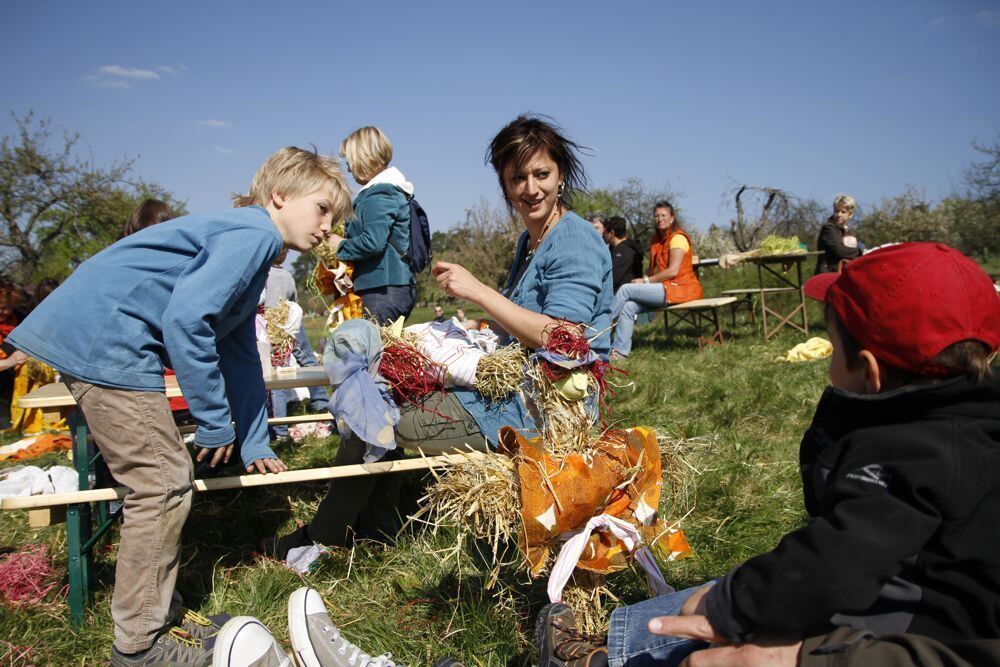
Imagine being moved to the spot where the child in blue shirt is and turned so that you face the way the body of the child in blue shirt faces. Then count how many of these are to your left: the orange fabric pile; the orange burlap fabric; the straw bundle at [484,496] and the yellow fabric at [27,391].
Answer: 2

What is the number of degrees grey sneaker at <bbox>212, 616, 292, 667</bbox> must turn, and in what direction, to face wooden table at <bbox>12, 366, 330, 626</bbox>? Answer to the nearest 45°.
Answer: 0° — it already faces it

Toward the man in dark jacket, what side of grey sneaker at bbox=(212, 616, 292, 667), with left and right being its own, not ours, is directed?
right

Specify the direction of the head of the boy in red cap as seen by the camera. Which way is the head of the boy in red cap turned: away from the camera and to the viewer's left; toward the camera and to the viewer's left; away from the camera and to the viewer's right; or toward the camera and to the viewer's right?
away from the camera and to the viewer's left

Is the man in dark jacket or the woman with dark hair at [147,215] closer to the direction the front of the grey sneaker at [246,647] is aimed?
the woman with dark hair

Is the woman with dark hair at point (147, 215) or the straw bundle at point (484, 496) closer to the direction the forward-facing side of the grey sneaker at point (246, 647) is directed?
the woman with dark hair

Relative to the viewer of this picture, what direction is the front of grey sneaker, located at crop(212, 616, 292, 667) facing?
facing away from the viewer and to the left of the viewer
